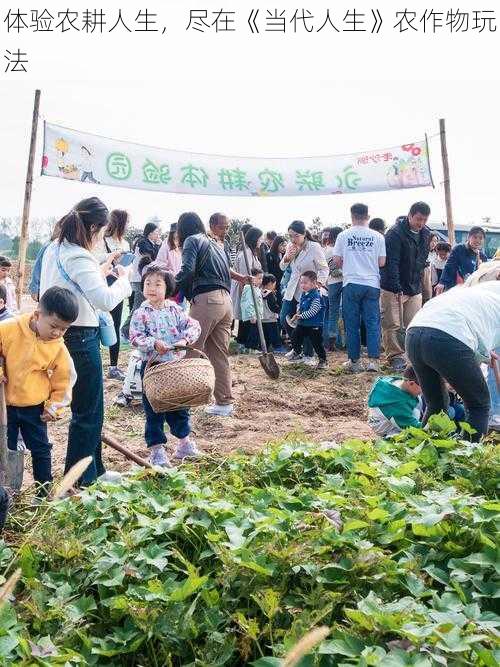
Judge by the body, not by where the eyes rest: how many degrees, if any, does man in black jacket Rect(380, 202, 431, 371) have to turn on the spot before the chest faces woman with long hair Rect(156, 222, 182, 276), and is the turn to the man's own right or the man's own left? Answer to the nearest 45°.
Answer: approximately 135° to the man's own right

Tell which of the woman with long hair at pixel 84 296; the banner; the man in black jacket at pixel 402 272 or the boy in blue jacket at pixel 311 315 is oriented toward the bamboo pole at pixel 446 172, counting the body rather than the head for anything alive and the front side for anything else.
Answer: the woman with long hair

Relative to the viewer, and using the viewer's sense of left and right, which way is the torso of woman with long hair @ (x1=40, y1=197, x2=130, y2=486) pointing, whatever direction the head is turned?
facing away from the viewer and to the right of the viewer

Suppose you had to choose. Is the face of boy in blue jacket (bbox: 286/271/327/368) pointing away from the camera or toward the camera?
toward the camera

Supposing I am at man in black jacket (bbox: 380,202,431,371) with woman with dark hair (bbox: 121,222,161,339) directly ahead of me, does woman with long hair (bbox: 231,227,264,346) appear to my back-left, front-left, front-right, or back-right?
front-right

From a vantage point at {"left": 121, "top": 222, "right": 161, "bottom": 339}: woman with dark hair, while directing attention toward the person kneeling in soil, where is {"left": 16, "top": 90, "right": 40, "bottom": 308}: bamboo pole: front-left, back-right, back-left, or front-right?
back-right
